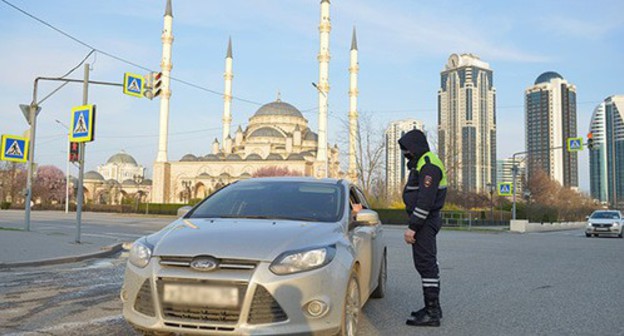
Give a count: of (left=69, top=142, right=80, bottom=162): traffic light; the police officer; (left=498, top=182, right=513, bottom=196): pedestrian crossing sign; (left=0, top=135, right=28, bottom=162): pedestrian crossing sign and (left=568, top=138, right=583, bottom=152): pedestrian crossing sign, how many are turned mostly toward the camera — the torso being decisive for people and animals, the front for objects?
4

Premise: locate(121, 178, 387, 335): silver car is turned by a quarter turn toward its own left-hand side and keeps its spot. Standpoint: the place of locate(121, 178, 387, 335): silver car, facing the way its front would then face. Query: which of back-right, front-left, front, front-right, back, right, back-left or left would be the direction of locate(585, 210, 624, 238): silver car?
left

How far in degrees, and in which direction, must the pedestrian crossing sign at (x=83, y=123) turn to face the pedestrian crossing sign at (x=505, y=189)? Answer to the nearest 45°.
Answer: approximately 180°

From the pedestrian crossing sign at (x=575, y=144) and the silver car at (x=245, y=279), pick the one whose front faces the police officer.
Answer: the pedestrian crossing sign

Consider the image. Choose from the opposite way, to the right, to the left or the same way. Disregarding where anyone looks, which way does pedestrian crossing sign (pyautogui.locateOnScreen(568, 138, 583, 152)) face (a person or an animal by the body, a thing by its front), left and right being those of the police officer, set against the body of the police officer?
to the left

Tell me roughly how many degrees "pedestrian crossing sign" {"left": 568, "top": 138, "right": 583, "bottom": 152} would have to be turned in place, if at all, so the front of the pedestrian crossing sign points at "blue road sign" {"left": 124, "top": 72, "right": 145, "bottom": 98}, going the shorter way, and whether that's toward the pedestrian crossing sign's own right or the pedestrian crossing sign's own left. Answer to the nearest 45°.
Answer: approximately 45° to the pedestrian crossing sign's own right

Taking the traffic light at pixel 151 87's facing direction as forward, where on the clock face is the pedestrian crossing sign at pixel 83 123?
The pedestrian crossing sign is roughly at 2 o'clock from the traffic light.

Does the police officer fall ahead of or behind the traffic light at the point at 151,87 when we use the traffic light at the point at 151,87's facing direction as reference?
ahead

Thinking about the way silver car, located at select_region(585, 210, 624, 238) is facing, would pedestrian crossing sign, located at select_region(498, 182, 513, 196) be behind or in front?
behind

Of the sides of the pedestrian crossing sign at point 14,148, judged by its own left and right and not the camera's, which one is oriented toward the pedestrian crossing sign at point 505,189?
left

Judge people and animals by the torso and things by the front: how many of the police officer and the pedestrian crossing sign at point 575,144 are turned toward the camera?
1

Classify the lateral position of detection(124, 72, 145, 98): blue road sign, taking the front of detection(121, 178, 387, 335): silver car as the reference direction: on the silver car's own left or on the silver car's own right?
on the silver car's own right

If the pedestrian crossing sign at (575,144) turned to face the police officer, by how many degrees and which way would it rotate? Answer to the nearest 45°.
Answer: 0° — it already faces them

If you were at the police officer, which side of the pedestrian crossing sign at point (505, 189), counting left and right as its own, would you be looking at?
front

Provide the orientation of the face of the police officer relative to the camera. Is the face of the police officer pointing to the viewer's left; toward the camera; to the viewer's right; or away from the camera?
to the viewer's left
